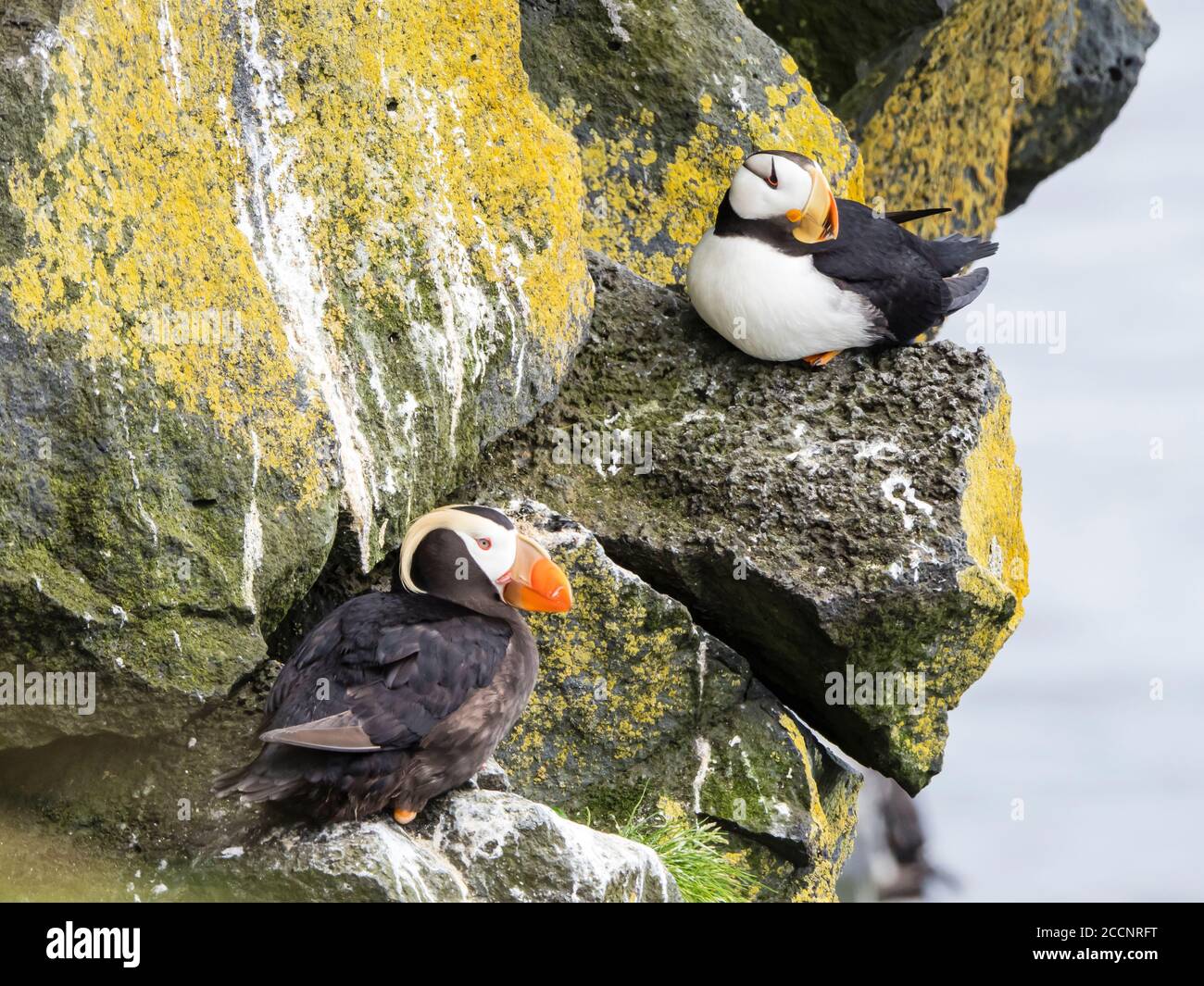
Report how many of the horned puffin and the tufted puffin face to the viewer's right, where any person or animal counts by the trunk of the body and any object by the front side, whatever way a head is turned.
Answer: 1

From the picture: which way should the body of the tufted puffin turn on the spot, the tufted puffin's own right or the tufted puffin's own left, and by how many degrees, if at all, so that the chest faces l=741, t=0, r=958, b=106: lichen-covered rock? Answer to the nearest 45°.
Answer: approximately 45° to the tufted puffin's own left

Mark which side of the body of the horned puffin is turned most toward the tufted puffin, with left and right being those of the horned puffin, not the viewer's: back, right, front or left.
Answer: front

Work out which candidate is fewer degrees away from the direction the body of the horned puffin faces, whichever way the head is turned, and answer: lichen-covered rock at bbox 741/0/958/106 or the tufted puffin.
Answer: the tufted puffin

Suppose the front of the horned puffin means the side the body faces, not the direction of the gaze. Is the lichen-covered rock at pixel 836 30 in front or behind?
behind

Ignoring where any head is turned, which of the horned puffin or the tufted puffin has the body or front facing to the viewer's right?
the tufted puffin

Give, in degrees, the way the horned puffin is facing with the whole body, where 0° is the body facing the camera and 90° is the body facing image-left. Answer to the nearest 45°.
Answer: approximately 45°

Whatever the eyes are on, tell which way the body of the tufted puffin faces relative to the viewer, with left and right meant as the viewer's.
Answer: facing to the right of the viewer
